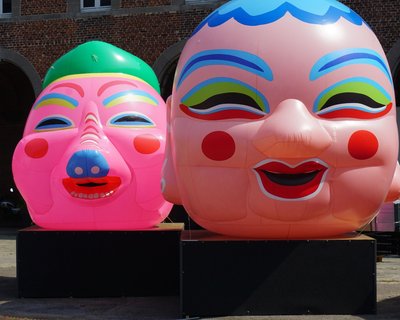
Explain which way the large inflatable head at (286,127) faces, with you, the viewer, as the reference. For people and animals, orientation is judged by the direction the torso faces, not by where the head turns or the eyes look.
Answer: facing the viewer

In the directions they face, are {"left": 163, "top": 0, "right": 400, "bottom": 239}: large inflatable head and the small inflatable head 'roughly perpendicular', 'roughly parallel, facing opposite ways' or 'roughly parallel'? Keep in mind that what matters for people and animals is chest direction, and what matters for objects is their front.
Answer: roughly parallel

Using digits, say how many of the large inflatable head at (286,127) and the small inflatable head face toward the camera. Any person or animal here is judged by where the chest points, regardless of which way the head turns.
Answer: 2

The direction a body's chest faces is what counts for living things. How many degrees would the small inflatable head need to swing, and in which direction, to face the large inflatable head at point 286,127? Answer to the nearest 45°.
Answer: approximately 45° to its left

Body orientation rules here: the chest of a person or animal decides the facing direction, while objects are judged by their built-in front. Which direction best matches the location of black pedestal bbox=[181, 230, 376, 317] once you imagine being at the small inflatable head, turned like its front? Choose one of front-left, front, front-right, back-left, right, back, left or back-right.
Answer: front-left

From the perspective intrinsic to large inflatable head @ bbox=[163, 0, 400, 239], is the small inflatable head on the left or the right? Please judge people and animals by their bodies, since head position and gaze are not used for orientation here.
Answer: on its right

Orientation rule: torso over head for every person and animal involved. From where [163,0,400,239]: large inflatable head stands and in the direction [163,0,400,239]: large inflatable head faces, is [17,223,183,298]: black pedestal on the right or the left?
on its right

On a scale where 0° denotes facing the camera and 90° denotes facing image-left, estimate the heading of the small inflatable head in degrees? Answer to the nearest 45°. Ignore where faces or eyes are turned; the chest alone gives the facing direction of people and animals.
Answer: approximately 0°
